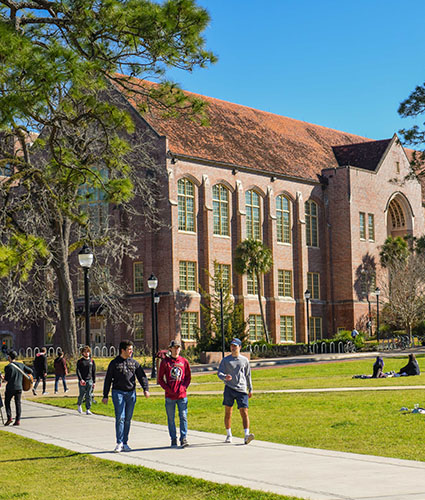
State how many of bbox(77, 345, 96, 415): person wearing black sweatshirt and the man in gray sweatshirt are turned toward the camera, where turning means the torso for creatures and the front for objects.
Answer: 2

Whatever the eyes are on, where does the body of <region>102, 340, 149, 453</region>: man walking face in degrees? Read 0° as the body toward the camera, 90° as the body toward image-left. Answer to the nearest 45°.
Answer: approximately 0°

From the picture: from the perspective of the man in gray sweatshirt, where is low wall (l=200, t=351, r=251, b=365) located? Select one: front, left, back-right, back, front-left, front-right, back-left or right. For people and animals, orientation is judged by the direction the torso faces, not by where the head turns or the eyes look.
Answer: back

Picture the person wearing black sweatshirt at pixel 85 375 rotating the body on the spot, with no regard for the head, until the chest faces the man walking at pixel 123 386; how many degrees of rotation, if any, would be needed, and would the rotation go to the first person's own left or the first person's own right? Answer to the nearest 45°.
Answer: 0° — they already face them

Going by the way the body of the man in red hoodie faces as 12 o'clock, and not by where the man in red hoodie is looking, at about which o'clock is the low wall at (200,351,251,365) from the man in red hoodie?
The low wall is roughly at 6 o'clock from the man in red hoodie.

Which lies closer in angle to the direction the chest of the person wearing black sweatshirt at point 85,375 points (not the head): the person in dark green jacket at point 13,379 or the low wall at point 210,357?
the person in dark green jacket
